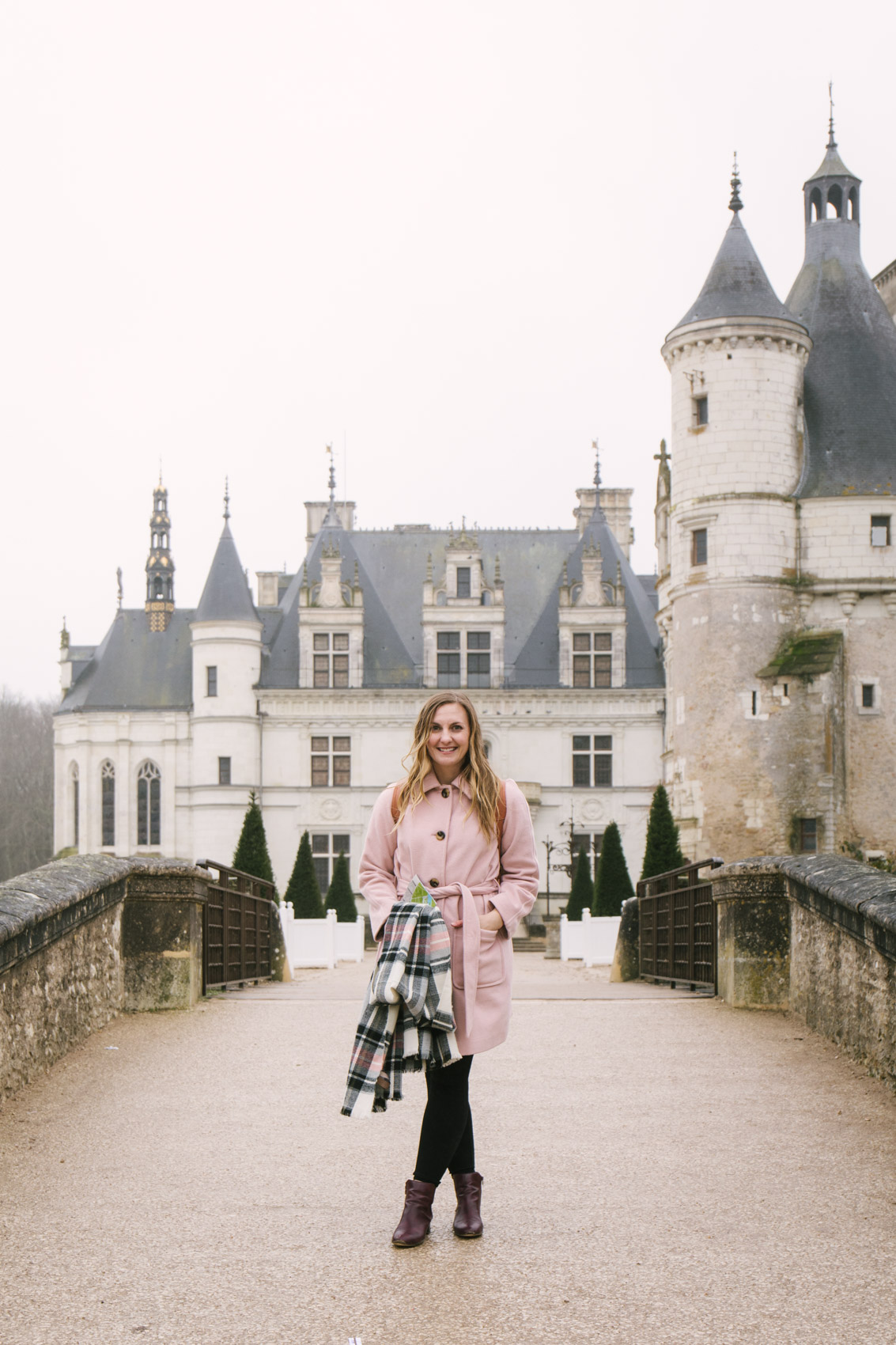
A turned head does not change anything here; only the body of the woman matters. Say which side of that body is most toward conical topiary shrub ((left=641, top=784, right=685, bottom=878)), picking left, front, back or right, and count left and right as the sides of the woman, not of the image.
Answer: back

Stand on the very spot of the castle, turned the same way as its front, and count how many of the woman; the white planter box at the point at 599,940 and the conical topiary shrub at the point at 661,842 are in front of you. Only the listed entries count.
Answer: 3

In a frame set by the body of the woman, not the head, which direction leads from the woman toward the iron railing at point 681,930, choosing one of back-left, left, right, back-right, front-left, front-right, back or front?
back

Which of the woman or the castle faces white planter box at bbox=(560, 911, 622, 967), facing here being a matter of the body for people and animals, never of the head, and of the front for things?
the castle

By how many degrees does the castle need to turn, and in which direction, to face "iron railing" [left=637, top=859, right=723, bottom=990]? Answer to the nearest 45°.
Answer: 0° — it already faces it

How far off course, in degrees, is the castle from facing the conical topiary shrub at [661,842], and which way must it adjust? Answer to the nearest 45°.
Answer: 0° — it already faces it

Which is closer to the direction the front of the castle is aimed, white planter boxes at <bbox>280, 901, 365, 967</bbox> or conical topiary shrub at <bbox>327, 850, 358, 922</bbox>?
the white planter boxes

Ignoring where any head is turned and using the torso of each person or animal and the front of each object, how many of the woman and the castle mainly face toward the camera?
2

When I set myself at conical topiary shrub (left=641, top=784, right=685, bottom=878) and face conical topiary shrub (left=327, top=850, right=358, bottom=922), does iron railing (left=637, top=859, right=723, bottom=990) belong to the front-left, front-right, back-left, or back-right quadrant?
back-left

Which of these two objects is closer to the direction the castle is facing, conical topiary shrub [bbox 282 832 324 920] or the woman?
the woman

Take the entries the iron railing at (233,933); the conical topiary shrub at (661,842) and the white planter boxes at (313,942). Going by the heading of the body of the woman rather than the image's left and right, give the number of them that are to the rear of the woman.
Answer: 3

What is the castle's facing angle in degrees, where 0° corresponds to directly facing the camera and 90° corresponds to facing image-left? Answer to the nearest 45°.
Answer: approximately 0°

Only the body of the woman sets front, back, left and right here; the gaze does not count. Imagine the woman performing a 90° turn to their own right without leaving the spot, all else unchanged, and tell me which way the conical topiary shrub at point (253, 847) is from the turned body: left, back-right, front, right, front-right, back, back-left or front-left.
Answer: right

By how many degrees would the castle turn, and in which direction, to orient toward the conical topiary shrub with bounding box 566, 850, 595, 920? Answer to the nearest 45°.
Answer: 0° — it already faces it

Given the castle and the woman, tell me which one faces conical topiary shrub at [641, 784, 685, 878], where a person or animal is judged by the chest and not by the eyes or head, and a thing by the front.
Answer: the castle

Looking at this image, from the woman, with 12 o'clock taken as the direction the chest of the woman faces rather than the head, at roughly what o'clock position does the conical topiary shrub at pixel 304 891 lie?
The conical topiary shrub is roughly at 6 o'clock from the woman.

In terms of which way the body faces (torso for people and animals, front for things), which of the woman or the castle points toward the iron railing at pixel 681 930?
the castle
